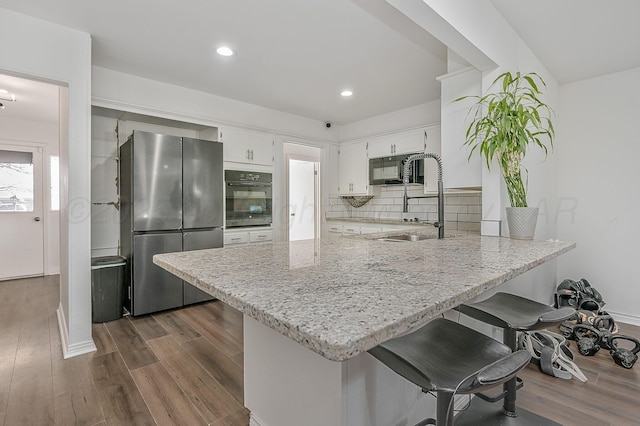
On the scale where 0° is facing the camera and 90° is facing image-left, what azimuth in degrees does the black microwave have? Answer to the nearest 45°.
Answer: approximately 45°

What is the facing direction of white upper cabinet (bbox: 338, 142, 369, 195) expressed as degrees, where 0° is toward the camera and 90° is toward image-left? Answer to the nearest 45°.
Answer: approximately 45°

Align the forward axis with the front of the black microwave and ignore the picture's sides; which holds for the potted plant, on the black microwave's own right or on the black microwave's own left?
on the black microwave's own left

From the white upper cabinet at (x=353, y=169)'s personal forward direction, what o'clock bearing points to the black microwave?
The black microwave is roughly at 9 o'clock from the white upper cabinet.

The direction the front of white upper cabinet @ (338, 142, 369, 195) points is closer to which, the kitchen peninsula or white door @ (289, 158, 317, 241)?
the kitchen peninsula
